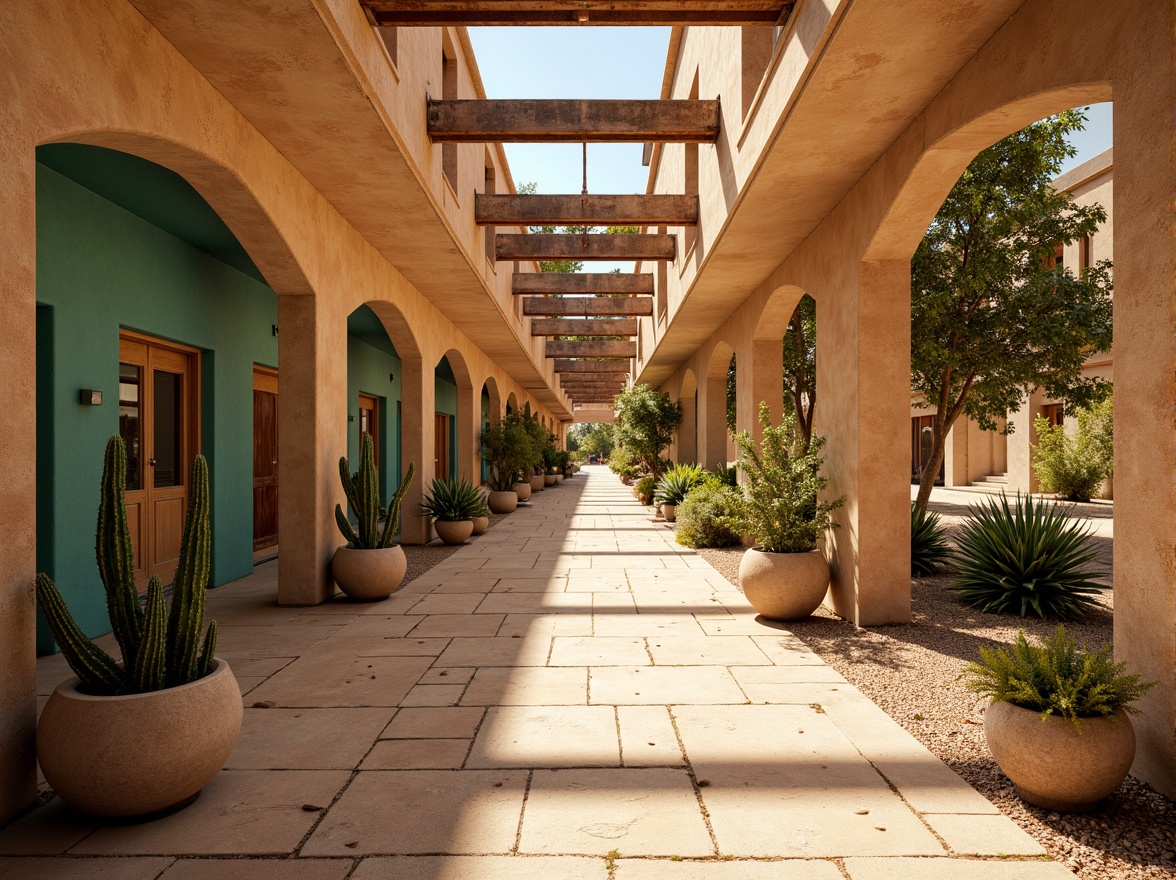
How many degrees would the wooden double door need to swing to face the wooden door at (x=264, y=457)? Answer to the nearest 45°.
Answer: approximately 90° to its left

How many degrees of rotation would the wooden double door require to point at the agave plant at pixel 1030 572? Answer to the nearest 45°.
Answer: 0° — it already faces it

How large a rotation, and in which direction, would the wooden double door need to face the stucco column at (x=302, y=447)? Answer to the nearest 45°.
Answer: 0° — it already faces it

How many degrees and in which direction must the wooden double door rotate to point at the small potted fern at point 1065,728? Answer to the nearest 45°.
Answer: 0° — it already faces it

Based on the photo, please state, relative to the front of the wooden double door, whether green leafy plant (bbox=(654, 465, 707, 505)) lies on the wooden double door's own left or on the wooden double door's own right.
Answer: on the wooden double door's own left

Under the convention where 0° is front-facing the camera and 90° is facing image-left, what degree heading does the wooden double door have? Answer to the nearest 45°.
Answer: approximately 315°

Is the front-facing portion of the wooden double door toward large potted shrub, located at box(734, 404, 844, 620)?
yes

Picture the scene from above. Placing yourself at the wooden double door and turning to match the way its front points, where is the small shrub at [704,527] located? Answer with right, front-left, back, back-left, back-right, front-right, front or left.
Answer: front-left

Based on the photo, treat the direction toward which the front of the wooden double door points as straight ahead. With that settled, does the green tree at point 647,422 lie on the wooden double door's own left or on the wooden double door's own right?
on the wooden double door's own left
